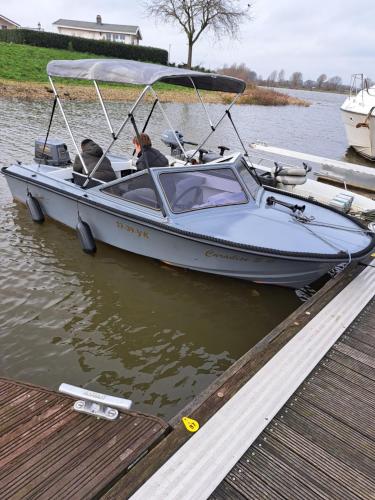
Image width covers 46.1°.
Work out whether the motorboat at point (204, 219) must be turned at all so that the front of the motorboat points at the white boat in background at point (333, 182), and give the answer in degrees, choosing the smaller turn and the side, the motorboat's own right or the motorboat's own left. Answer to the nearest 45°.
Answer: approximately 90° to the motorboat's own left

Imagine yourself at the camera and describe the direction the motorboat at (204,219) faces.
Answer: facing the viewer and to the right of the viewer

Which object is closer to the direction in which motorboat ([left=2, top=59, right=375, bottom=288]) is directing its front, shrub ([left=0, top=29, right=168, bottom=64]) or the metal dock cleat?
the metal dock cleat

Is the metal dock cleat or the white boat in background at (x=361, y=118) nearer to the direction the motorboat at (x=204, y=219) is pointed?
the metal dock cleat

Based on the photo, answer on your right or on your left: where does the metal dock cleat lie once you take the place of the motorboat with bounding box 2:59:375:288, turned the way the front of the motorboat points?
on your right

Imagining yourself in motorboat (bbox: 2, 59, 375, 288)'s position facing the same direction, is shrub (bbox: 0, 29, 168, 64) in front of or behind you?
behind

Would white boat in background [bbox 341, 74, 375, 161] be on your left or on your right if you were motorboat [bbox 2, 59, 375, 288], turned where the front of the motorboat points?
on your left
